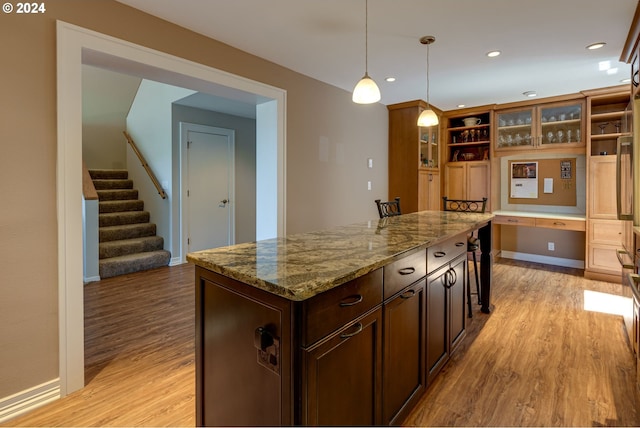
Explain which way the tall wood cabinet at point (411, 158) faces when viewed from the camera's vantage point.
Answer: facing the viewer and to the right of the viewer

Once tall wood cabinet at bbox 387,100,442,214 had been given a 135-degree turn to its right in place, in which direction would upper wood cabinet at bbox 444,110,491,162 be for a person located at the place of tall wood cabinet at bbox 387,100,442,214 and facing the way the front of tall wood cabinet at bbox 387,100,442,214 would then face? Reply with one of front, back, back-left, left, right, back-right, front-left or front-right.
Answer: back-right

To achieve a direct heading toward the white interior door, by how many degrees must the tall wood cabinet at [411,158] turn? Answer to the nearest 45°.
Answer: approximately 135° to its right

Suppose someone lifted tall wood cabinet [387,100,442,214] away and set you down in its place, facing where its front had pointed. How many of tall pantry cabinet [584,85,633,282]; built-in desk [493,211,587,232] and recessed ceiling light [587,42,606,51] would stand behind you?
0

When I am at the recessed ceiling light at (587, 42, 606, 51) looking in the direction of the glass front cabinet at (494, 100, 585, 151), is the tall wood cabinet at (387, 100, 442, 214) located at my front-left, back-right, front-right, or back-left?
front-left

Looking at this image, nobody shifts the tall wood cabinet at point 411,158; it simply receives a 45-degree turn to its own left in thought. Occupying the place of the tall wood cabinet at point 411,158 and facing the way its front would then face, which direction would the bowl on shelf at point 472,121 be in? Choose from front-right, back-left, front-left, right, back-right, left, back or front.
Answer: front-left

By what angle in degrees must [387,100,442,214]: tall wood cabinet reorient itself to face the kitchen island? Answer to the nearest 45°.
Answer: approximately 45° to its right
